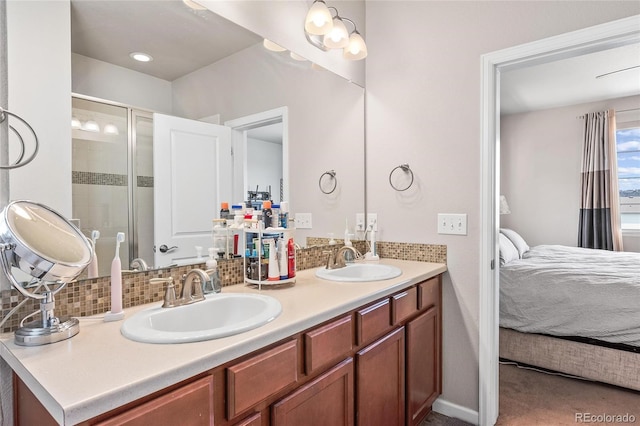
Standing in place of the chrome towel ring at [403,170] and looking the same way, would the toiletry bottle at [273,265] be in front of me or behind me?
in front

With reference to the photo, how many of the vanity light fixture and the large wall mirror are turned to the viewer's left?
0

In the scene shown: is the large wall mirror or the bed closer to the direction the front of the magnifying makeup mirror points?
the bed

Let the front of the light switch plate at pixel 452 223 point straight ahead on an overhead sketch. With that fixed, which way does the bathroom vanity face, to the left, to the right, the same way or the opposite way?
to the left

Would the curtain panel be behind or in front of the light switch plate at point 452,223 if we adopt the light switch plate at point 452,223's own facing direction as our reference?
behind

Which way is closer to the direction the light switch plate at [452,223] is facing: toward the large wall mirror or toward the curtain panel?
the large wall mirror
